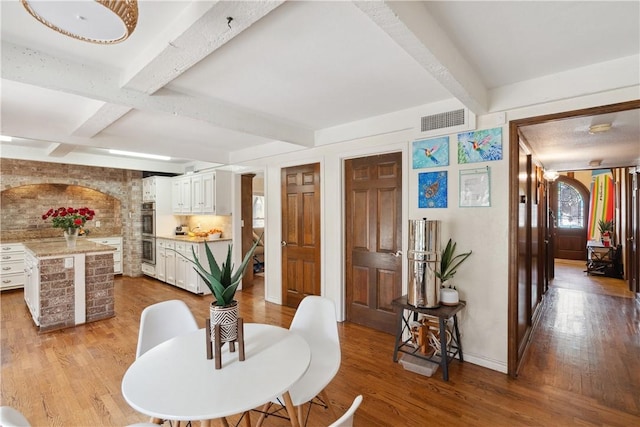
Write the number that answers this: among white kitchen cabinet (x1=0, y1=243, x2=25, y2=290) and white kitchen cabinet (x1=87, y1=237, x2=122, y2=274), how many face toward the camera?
2

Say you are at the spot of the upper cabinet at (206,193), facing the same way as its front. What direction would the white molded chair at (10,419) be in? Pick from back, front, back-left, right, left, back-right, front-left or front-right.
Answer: front-left

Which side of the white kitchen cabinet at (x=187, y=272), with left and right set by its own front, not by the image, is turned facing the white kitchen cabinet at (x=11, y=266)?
right

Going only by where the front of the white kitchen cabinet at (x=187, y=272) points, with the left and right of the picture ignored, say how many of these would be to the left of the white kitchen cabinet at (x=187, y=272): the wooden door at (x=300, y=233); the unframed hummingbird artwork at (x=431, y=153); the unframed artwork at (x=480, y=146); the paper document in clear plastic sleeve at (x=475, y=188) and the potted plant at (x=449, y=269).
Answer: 5

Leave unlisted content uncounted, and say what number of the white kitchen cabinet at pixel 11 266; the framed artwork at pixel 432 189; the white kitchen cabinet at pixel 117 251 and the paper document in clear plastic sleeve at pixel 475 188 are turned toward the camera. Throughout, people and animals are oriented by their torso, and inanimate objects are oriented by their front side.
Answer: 4

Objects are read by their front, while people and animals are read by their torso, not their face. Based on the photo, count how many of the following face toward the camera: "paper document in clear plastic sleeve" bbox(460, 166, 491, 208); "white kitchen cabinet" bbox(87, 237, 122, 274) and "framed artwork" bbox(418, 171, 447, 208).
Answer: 3

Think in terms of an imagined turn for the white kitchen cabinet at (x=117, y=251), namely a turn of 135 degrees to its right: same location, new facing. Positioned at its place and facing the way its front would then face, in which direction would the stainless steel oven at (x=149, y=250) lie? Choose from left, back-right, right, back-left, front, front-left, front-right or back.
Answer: back

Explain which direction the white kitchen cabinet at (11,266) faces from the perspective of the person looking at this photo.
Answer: facing the viewer

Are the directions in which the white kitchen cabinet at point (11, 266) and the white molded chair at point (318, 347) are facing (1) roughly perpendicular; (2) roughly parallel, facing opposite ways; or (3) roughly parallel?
roughly perpendicular

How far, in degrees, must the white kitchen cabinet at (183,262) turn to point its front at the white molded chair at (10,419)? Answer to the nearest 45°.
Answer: approximately 45° to its left

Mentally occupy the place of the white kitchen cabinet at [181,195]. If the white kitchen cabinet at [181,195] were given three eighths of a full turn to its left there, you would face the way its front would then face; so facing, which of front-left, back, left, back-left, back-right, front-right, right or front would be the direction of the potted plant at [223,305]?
right

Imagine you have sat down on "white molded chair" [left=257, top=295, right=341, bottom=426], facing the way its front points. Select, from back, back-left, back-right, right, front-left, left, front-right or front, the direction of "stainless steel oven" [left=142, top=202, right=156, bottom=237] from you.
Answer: right

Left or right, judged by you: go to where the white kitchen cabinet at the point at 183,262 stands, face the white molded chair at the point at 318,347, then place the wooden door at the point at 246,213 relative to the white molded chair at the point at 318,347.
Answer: left

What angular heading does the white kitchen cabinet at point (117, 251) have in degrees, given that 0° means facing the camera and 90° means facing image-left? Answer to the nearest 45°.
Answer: approximately 0°
